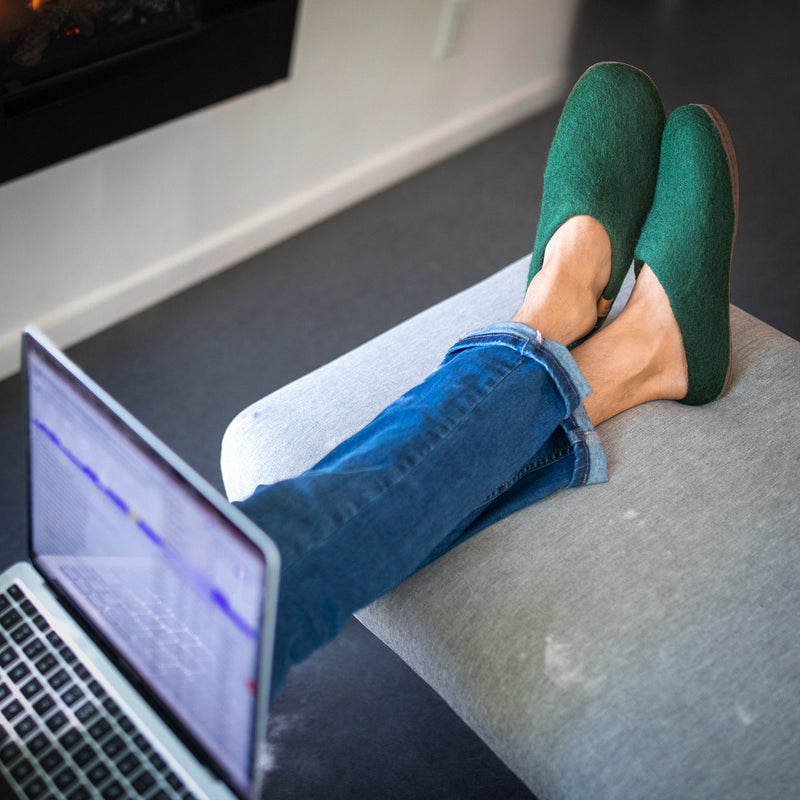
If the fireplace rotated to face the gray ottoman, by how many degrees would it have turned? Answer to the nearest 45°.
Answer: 0° — it already faces it

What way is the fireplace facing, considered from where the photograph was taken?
facing the viewer and to the right of the viewer

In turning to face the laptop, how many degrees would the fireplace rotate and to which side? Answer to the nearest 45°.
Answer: approximately 45° to its right

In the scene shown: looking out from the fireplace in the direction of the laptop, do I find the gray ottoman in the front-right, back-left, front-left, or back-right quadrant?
front-left

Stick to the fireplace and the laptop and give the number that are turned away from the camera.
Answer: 0
